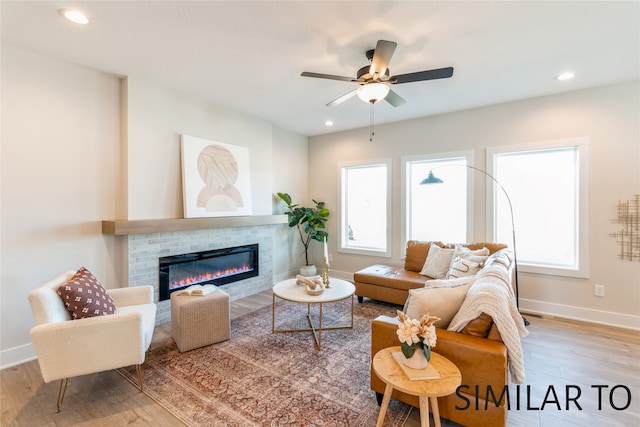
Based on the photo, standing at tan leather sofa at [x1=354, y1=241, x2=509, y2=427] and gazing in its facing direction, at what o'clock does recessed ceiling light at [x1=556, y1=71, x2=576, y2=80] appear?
The recessed ceiling light is roughly at 4 o'clock from the tan leather sofa.

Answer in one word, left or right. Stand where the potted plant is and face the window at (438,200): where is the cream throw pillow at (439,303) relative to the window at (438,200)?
right

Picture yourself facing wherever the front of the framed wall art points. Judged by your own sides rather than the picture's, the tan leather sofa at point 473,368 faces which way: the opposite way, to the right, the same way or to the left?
the opposite way

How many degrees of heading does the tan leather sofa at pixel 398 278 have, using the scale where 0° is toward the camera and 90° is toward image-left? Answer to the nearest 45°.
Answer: approximately 45°

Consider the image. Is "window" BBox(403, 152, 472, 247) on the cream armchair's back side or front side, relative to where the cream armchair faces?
on the front side

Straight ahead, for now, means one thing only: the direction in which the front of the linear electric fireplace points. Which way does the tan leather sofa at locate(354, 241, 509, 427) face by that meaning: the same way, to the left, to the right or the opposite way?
the opposite way

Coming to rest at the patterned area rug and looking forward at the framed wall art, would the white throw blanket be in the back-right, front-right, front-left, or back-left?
back-right

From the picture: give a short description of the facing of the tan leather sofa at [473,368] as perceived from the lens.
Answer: facing to the left of the viewer

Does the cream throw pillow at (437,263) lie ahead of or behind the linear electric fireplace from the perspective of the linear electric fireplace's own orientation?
ahead

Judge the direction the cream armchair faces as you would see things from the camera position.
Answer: facing to the right of the viewer

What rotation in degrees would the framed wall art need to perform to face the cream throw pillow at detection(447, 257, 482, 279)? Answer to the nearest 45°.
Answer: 0° — it already faces it

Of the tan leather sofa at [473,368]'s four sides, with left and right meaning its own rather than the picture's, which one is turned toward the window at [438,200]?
right
